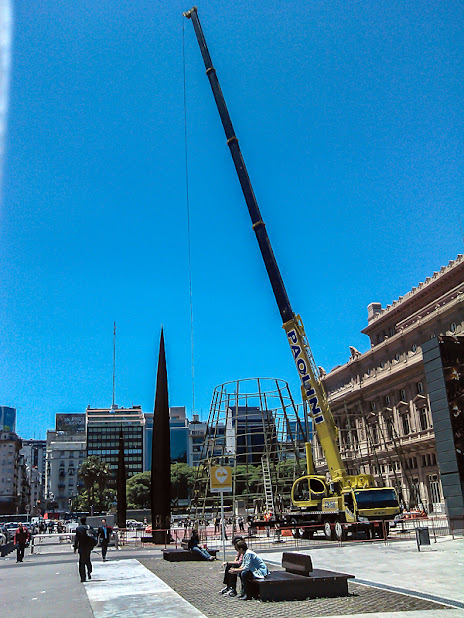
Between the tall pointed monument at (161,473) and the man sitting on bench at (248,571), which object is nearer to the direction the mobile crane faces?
the man sitting on bench

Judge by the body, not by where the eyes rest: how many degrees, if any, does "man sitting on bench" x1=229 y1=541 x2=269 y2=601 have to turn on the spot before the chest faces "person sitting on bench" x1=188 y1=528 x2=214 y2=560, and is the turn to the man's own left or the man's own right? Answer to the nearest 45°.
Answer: approximately 90° to the man's own right

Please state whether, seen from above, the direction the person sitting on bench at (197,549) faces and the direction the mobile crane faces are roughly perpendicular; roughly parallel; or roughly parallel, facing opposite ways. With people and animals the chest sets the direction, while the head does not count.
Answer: roughly parallel

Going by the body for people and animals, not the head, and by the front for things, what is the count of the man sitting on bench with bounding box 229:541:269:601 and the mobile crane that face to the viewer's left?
1

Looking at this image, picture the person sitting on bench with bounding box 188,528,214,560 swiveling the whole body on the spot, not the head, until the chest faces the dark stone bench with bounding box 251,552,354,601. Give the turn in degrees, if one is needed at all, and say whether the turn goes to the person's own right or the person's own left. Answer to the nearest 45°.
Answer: approximately 45° to the person's own right

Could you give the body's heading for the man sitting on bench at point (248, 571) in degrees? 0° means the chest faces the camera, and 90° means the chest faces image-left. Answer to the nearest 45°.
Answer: approximately 90°

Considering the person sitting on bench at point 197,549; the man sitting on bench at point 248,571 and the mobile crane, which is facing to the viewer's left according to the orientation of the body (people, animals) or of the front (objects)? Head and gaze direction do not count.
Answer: the man sitting on bench

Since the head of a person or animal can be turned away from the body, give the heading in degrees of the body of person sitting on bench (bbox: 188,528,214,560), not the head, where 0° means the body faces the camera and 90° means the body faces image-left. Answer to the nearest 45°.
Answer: approximately 315°

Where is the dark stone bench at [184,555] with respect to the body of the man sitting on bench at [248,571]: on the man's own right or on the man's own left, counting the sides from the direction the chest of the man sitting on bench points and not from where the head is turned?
on the man's own right

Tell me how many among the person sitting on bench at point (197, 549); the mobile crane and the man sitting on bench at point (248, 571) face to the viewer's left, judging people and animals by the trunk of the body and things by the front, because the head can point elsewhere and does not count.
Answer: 1

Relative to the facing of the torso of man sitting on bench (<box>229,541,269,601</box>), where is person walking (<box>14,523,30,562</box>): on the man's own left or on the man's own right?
on the man's own right

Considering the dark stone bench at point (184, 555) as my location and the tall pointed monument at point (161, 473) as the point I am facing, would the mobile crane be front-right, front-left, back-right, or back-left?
front-right

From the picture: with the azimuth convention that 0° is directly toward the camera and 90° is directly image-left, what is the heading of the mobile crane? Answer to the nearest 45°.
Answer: approximately 315°

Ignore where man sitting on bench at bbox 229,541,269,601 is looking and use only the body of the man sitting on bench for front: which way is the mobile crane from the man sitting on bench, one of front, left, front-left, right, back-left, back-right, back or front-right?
right

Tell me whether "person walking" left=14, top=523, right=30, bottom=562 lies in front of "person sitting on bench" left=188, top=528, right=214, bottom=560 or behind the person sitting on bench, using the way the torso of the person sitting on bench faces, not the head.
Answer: behind

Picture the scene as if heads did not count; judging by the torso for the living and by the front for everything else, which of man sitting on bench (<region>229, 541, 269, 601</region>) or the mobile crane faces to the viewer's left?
the man sitting on bench

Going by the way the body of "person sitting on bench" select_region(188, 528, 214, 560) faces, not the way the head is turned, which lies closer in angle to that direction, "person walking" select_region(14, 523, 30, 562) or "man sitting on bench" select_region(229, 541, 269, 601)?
the man sitting on bench
